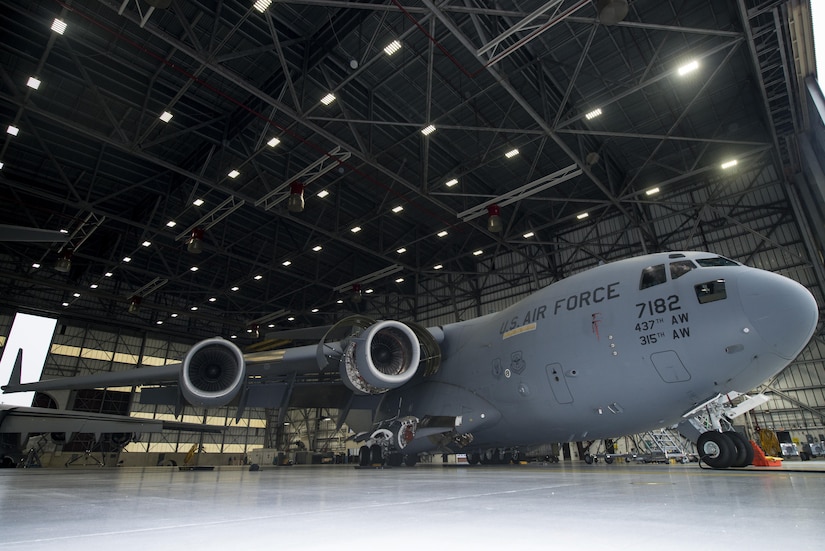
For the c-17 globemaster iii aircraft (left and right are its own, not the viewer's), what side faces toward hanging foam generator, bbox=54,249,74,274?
back

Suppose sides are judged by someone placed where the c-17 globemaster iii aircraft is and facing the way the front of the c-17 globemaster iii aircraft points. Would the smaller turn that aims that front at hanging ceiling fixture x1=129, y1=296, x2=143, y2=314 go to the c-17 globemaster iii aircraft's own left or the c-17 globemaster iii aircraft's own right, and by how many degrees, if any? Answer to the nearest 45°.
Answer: approximately 180°

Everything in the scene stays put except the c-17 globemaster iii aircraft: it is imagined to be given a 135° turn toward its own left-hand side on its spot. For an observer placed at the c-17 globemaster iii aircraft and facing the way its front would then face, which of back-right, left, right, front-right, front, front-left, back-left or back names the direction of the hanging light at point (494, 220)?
front

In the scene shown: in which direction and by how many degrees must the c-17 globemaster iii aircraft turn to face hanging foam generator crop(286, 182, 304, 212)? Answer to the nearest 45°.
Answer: approximately 180°

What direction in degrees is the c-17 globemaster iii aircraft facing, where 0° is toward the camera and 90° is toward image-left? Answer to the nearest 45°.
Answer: approximately 315°
